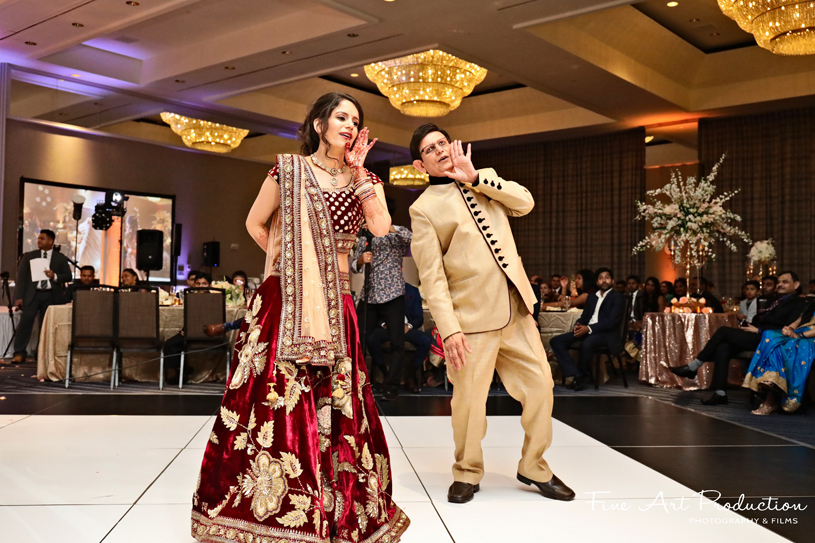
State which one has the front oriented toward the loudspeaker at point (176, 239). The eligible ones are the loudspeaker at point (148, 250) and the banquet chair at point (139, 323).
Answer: the banquet chair

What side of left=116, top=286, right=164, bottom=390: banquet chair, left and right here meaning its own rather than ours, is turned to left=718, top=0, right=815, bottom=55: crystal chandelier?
right

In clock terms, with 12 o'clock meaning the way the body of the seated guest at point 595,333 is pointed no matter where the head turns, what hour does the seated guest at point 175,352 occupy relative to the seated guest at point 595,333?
the seated guest at point 175,352 is roughly at 1 o'clock from the seated guest at point 595,333.

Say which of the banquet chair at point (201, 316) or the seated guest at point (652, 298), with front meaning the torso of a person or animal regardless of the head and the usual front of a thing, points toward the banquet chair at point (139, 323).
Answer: the seated guest

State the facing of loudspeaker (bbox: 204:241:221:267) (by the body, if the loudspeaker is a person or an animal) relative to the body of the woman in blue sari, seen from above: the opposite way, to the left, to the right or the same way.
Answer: to the left

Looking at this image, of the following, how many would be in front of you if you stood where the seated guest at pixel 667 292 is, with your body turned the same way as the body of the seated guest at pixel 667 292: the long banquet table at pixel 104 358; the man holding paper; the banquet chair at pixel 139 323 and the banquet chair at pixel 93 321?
4

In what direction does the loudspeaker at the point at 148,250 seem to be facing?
toward the camera

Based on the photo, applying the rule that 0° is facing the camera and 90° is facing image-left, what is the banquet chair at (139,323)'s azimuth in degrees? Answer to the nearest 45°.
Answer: approximately 180°

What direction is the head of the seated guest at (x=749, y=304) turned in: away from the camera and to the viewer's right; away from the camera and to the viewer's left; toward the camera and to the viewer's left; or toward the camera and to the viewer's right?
toward the camera and to the viewer's left

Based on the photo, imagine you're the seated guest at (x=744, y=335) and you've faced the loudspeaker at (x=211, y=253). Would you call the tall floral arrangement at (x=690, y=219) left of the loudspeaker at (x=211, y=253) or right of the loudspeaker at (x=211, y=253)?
right

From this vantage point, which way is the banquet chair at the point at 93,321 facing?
away from the camera

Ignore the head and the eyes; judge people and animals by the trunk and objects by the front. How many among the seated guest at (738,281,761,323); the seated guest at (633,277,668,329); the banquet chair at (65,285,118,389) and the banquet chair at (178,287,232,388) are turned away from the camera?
2

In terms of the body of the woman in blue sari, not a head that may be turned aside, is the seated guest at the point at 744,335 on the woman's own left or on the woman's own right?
on the woman's own right
